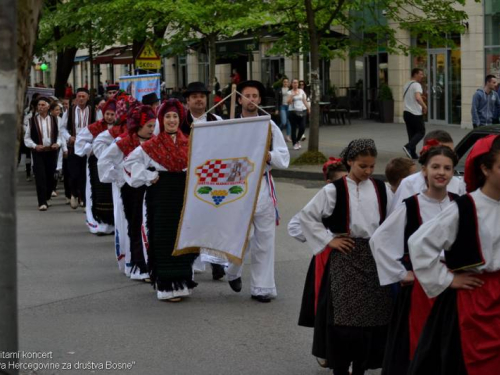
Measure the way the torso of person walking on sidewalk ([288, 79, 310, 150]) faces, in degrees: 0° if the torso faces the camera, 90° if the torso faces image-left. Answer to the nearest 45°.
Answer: approximately 0°

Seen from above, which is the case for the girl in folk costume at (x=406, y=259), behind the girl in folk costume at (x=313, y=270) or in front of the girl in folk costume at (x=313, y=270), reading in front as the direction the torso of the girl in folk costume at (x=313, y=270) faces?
in front

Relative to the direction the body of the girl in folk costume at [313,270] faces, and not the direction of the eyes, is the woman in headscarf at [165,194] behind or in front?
behind

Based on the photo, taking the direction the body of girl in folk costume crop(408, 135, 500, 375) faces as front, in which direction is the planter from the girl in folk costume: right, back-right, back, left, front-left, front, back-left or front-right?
back-left

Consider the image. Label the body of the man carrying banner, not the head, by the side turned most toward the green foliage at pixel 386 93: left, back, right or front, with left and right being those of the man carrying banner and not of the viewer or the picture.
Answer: back

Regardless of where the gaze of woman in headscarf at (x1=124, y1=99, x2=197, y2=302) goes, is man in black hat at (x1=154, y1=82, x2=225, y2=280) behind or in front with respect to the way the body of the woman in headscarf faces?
behind

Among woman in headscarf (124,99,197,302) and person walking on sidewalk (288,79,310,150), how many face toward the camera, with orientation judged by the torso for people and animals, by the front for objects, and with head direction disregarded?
2

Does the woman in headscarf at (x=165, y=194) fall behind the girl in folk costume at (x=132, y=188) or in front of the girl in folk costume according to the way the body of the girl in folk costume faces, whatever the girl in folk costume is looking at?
in front

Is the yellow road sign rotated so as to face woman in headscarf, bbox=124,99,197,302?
yes

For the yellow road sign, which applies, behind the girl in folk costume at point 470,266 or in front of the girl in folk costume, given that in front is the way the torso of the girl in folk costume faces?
behind

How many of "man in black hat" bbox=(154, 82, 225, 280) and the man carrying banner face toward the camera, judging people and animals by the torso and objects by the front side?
2

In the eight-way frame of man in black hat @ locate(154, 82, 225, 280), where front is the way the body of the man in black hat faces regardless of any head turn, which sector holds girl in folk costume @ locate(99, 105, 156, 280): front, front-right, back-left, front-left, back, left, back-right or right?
back-right
